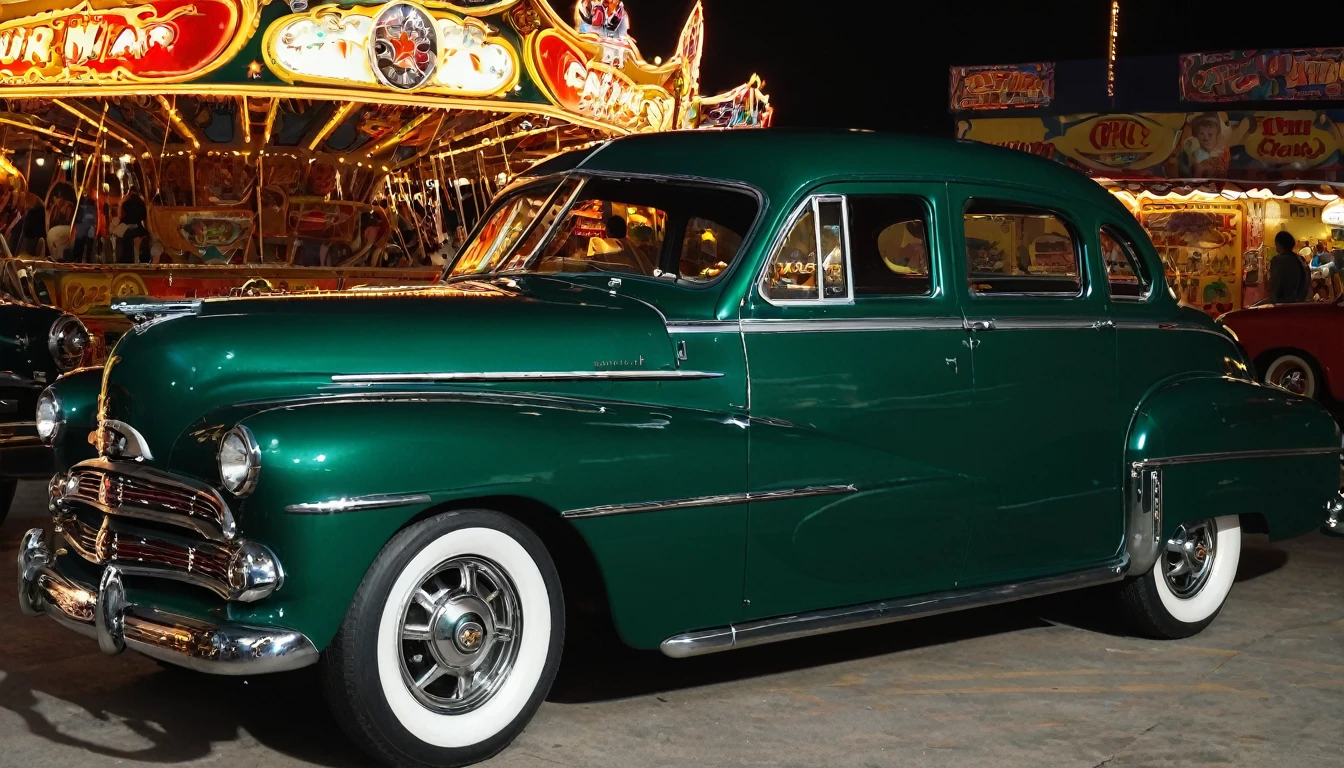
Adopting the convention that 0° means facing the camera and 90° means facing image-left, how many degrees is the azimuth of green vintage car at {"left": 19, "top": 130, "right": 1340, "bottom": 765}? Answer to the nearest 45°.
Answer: approximately 45°

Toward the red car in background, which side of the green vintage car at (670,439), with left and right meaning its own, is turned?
back

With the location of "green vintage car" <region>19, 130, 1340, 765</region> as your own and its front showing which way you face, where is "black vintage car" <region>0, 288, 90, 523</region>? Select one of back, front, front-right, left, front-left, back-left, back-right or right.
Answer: right

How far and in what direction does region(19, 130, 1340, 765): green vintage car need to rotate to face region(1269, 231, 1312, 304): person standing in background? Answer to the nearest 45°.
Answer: approximately 180°

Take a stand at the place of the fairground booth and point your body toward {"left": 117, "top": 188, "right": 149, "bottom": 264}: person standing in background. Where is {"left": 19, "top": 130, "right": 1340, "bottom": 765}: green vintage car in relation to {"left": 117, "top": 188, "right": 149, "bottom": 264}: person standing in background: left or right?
left

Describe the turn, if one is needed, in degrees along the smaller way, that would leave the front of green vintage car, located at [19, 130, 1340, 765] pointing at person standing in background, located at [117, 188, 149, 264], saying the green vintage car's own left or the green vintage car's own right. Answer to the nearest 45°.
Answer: approximately 90° to the green vintage car's own right
